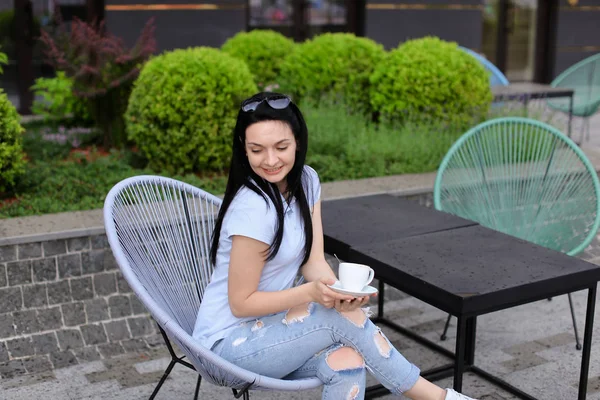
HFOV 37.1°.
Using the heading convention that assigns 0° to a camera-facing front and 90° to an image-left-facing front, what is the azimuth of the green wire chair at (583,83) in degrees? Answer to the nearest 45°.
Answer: approximately 45°

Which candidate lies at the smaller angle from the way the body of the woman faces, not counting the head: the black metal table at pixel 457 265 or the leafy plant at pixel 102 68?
the black metal table

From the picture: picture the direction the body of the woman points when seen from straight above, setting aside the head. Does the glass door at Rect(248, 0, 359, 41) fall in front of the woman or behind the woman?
behind

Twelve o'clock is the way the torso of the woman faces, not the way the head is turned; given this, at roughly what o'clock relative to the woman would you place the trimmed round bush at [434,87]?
The trimmed round bush is roughly at 8 o'clock from the woman.

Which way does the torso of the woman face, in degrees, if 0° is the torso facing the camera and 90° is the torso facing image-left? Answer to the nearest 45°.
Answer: approximately 315°

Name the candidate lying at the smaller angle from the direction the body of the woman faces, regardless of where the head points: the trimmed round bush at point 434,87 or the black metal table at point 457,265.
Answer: the black metal table

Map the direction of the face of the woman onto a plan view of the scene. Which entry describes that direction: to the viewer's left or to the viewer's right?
to the viewer's right

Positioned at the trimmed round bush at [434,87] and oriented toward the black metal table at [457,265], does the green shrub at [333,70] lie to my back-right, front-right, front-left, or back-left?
back-right

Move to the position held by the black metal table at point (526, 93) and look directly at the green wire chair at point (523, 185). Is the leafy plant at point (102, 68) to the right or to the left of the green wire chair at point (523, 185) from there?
right
